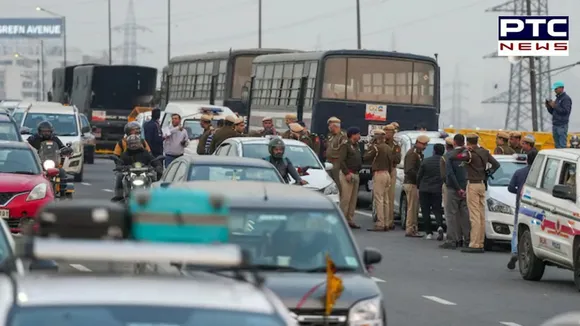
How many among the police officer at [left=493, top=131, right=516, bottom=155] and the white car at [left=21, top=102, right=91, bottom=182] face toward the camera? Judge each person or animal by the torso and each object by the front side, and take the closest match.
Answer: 1

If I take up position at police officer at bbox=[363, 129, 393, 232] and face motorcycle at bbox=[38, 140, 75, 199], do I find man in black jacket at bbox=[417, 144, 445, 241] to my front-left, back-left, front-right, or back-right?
back-left
